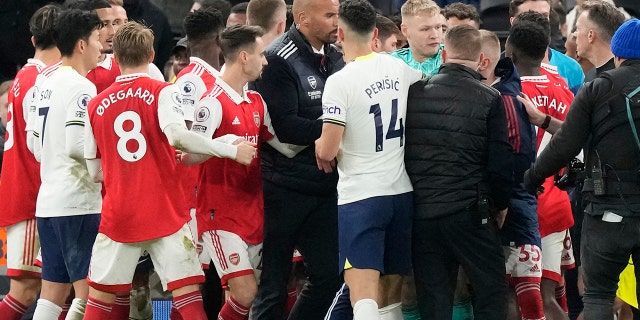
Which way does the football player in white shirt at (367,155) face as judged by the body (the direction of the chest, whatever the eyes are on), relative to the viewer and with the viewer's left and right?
facing away from the viewer and to the left of the viewer

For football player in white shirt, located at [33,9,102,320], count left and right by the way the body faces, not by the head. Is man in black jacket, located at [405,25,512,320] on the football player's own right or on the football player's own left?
on the football player's own right

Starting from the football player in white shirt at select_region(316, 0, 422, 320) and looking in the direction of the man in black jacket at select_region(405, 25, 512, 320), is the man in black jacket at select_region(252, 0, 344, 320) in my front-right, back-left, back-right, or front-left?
back-left

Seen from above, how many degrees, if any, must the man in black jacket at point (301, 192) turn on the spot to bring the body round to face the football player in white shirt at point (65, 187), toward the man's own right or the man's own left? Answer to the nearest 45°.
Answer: approximately 135° to the man's own right

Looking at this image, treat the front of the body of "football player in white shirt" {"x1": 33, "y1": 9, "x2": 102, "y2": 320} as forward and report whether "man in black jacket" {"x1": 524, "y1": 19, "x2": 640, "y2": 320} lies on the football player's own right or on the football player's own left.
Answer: on the football player's own right

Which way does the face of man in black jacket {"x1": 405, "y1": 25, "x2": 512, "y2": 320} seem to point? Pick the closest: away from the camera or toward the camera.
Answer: away from the camera

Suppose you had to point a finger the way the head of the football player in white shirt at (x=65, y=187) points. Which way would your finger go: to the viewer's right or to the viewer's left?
to the viewer's right

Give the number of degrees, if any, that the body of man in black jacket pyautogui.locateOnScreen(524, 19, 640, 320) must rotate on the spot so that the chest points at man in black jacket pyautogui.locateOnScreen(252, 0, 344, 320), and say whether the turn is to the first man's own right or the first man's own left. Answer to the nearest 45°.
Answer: approximately 45° to the first man's own left
